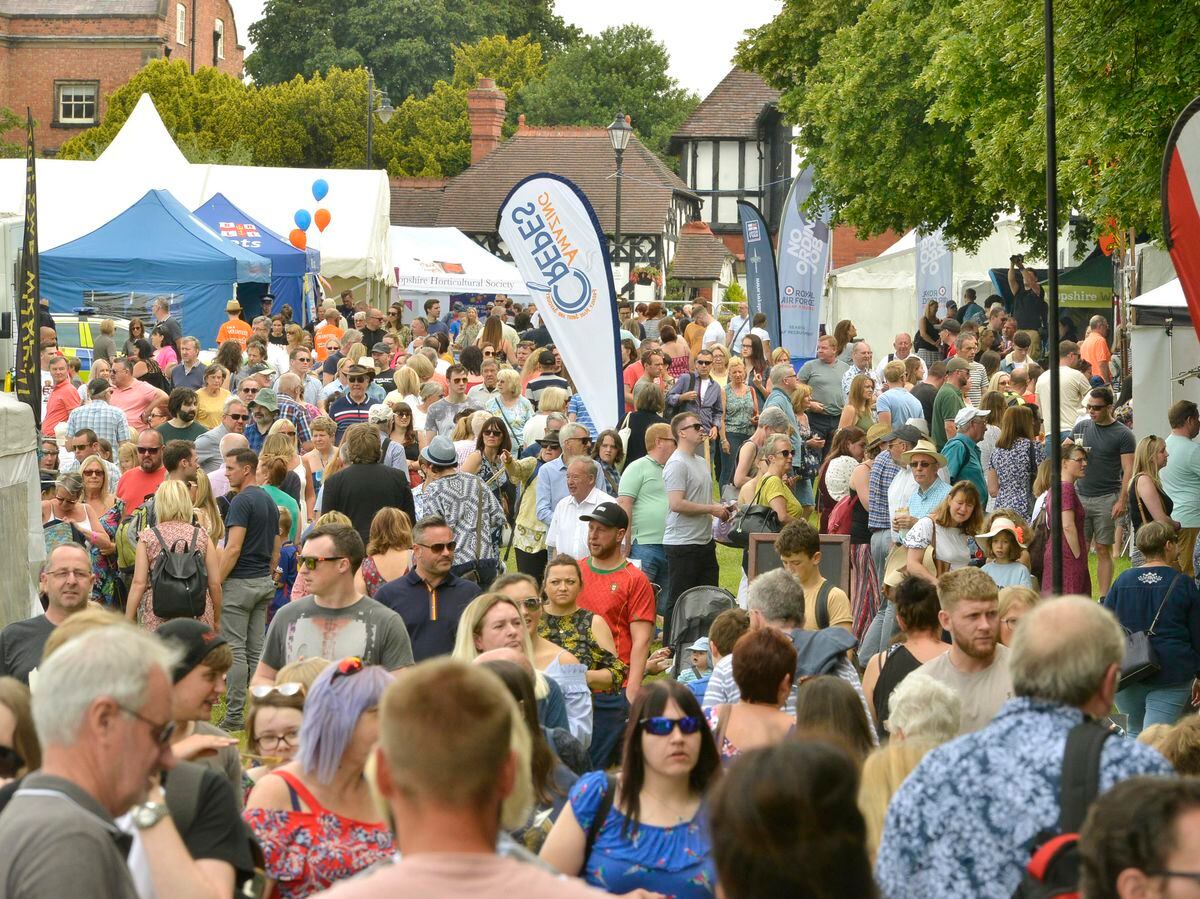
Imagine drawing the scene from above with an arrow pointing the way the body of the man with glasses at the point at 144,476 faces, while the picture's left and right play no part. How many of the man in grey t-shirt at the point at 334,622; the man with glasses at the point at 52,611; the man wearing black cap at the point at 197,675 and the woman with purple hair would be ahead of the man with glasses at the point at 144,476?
4

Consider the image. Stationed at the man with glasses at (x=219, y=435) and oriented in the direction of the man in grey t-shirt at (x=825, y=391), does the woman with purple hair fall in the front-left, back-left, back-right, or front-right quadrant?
back-right

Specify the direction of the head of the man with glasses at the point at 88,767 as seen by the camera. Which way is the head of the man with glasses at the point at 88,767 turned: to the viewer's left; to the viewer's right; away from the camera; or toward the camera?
to the viewer's right

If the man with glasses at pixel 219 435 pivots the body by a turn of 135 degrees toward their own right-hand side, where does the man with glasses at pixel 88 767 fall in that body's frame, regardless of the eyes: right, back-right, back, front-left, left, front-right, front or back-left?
left

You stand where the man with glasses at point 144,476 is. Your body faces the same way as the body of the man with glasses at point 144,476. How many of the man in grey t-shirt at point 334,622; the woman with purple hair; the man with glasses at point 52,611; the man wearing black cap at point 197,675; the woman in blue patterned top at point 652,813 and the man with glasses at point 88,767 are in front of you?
6

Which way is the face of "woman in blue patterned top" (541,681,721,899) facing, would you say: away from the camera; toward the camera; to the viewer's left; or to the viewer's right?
toward the camera

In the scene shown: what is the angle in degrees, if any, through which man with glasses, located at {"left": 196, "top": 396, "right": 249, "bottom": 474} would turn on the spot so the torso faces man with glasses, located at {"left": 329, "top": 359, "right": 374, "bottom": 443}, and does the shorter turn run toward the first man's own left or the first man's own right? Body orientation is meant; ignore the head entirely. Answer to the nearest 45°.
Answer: approximately 90° to the first man's own left

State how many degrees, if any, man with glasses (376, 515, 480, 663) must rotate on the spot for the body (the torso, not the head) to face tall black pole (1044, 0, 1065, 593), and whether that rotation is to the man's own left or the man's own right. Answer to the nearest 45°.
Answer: approximately 90° to the man's own left

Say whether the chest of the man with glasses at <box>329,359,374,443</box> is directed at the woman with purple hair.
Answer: yes

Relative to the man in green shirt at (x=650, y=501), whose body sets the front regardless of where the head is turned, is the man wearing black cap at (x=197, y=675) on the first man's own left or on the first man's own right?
on the first man's own right

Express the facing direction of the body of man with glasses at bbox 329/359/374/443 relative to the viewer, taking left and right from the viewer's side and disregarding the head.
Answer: facing the viewer

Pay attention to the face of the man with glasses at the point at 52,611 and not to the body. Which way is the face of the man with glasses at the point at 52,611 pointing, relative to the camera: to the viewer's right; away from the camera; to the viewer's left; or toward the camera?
toward the camera

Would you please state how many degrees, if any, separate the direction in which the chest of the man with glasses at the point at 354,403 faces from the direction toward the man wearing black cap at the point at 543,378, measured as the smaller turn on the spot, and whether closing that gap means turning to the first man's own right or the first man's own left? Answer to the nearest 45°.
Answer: approximately 135° to the first man's own left
